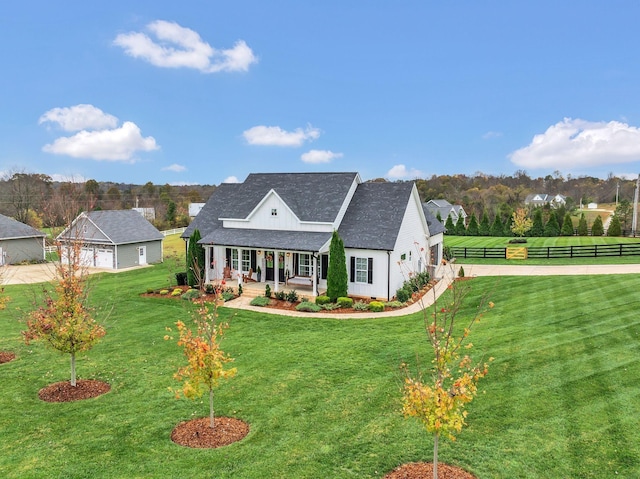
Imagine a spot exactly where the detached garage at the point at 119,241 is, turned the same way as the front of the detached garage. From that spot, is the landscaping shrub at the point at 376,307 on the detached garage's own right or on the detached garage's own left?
on the detached garage's own left

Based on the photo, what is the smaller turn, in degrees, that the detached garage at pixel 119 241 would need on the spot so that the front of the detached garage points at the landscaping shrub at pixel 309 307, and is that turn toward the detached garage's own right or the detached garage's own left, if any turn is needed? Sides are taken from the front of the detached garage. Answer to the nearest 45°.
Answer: approximately 45° to the detached garage's own left

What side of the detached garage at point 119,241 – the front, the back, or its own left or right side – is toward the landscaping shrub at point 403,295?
left

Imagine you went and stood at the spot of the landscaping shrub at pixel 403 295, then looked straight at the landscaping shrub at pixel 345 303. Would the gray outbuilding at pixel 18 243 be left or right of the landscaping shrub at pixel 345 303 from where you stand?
right

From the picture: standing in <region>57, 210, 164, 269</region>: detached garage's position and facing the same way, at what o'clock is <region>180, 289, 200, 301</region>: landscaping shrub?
The landscaping shrub is roughly at 10 o'clock from the detached garage.

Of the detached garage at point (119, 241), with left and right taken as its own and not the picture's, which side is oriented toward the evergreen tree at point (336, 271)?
left

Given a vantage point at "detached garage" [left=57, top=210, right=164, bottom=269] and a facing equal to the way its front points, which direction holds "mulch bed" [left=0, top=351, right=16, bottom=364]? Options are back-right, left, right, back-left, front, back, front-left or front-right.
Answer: front-left

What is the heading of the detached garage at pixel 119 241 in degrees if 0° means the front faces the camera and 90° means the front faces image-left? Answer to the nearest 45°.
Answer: approximately 45°

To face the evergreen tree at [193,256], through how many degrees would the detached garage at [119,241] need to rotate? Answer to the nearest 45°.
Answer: approximately 45° to its left

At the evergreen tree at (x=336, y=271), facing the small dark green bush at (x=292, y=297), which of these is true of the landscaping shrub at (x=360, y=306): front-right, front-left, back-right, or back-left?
back-left

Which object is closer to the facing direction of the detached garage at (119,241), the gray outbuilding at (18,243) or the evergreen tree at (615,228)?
the gray outbuilding

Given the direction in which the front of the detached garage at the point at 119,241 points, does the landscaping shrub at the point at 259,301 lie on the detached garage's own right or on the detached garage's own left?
on the detached garage's own left

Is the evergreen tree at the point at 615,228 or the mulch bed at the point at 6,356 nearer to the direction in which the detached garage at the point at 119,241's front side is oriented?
the mulch bed

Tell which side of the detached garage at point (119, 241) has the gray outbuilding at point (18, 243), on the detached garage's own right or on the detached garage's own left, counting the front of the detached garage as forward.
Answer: on the detached garage's own right

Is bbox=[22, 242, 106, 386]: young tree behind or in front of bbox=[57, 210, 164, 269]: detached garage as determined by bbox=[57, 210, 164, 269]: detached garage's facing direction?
in front

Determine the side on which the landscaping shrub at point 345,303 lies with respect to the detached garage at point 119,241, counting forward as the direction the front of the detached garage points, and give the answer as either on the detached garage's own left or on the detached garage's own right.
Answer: on the detached garage's own left

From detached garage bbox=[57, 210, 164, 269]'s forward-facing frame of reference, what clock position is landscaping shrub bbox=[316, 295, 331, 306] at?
The landscaping shrub is roughly at 10 o'clock from the detached garage.
